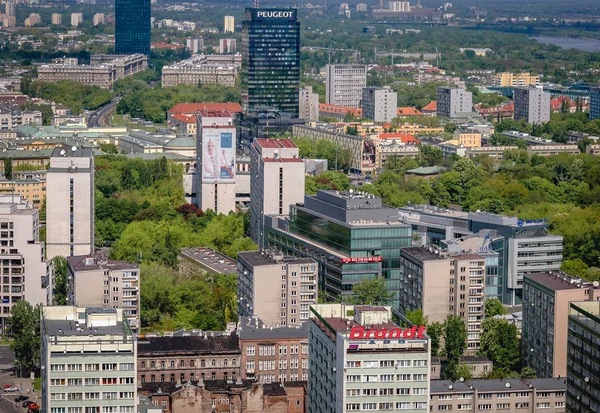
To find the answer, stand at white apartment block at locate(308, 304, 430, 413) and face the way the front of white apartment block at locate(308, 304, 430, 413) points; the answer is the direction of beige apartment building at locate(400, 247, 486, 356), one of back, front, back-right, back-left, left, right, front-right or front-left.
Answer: back

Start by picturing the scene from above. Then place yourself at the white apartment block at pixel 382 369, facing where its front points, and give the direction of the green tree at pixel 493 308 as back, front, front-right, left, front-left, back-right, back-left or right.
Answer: back

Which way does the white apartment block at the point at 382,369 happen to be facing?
toward the camera

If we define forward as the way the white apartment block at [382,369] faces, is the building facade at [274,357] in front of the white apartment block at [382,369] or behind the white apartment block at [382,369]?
behind

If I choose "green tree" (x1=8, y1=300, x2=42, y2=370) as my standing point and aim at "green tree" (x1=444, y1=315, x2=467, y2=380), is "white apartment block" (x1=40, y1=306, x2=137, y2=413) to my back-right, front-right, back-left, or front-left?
front-right

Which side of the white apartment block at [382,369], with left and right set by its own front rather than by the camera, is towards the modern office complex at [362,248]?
back
